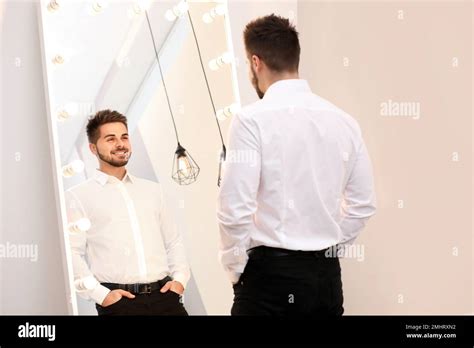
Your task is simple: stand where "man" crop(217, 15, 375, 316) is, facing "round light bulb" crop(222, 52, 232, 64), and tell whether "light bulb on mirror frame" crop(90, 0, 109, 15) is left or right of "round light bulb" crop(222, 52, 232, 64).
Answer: left

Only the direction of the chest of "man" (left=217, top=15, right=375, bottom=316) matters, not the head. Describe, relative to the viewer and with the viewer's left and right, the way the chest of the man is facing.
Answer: facing away from the viewer and to the left of the viewer

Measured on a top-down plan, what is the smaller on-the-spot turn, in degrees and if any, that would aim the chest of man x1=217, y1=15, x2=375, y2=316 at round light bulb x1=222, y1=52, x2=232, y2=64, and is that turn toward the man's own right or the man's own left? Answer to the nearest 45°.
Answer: approximately 45° to the man's own right

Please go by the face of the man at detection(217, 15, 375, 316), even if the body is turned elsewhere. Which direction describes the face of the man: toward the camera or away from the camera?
away from the camera
